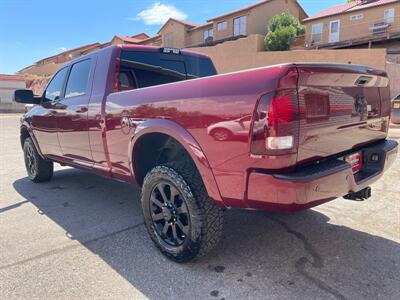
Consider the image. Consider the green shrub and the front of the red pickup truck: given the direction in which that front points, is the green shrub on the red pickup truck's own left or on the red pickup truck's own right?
on the red pickup truck's own right

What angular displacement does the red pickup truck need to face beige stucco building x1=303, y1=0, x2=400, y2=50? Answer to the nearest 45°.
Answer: approximately 90° to its right

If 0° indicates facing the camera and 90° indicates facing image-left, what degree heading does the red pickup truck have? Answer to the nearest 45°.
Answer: approximately 135°
